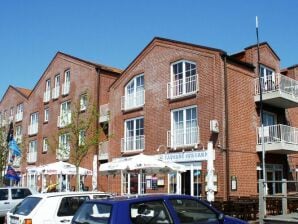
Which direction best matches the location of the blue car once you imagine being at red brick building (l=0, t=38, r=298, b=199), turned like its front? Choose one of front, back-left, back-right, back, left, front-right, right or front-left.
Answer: front-left

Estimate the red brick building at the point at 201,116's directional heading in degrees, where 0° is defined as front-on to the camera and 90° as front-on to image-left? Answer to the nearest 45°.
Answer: approximately 45°

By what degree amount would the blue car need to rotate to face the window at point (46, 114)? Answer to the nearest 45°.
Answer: approximately 45° to its left

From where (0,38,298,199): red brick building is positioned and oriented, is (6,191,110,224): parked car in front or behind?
in front

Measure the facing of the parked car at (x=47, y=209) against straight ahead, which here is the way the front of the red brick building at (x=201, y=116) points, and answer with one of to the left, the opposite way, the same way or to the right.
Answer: the opposite way

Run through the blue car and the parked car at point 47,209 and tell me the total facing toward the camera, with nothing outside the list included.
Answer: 0

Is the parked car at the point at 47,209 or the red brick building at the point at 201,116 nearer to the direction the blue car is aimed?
the red brick building

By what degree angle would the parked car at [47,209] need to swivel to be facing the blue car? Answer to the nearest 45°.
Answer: approximately 90° to its right

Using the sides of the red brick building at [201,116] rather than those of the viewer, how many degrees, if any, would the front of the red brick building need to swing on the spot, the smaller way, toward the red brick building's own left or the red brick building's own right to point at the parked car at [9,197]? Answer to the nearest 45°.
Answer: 0° — it already faces it

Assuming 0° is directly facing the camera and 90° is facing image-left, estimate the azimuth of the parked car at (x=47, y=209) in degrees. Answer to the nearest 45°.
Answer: approximately 225°
